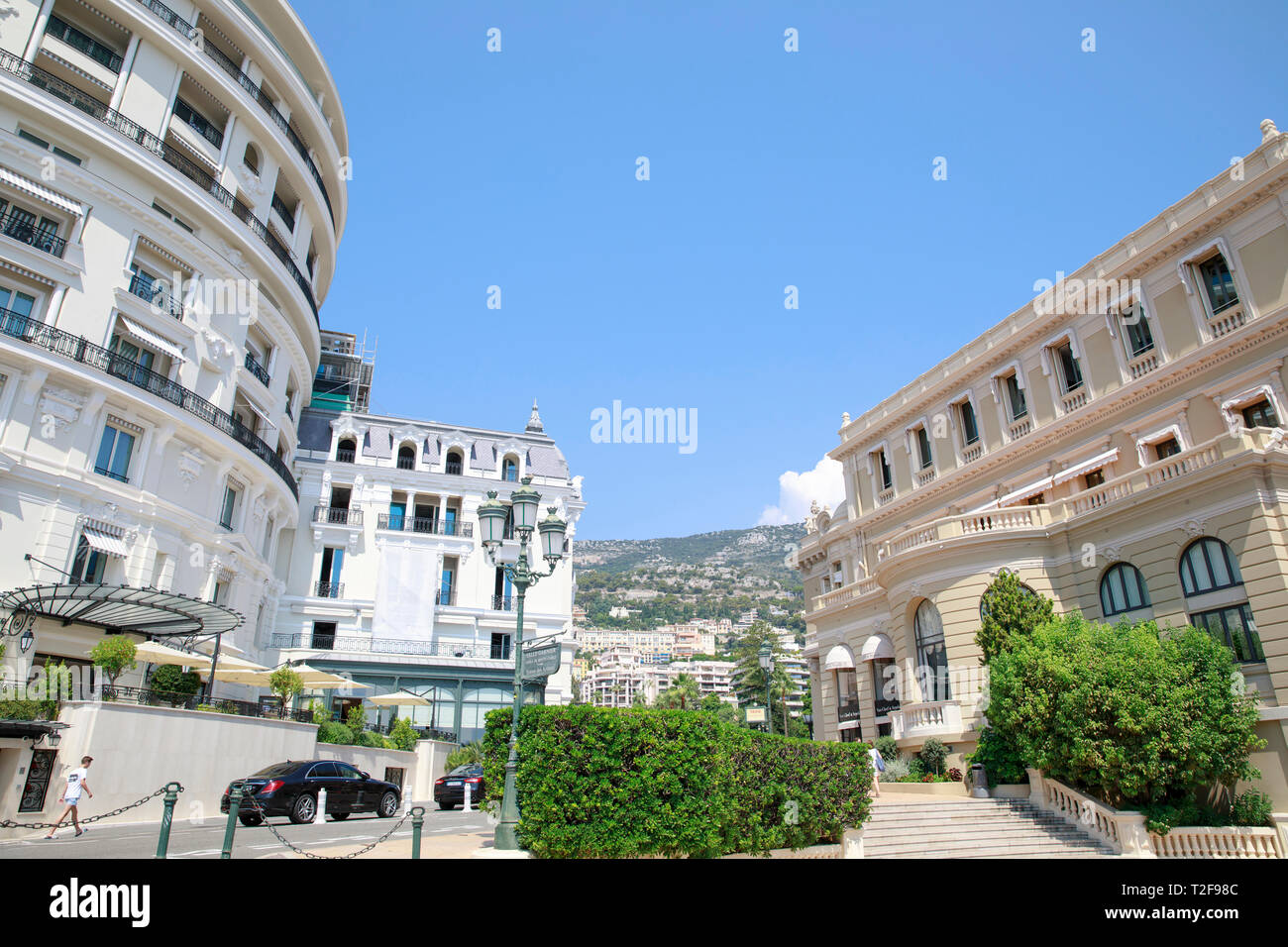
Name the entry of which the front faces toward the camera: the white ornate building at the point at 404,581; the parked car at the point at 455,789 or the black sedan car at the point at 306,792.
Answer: the white ornate building

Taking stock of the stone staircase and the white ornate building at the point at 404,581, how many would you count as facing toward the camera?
2

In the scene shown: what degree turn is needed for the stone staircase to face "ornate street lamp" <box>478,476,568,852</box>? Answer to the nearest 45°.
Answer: approximately 45° to its right

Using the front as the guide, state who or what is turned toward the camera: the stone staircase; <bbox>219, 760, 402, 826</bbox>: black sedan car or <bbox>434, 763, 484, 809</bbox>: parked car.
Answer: the stone staircase

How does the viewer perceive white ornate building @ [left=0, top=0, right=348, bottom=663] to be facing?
facing the viewer and to the right of the viewer

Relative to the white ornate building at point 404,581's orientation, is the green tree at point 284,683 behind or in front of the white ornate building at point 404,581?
in front

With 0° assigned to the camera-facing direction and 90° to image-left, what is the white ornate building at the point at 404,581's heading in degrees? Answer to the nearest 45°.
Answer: approximately 0°
